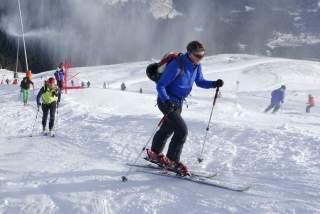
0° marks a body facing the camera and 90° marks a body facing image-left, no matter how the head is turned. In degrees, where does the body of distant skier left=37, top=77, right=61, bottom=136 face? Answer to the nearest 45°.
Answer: approximately 0°

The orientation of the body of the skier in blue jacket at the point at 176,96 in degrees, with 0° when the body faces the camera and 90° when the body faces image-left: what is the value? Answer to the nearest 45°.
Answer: approximately 315°

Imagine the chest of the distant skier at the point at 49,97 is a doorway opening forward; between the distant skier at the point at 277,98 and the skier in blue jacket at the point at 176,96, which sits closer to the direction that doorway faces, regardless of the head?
the skier in blue jacket

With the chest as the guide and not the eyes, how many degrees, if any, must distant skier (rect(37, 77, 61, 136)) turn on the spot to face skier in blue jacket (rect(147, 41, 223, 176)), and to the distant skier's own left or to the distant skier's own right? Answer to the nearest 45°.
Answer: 0° — they already face them

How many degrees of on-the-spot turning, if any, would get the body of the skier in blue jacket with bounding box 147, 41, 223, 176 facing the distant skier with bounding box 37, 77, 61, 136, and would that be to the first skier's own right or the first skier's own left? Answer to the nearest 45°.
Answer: approximately 180°

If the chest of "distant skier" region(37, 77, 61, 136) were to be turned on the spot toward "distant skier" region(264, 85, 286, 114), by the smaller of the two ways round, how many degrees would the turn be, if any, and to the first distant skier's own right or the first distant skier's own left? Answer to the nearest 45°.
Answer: approximately 135° to the first distant skier's own left

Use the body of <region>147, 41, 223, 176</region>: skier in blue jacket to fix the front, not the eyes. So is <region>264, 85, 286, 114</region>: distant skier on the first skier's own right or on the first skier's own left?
on the first skier's own left
